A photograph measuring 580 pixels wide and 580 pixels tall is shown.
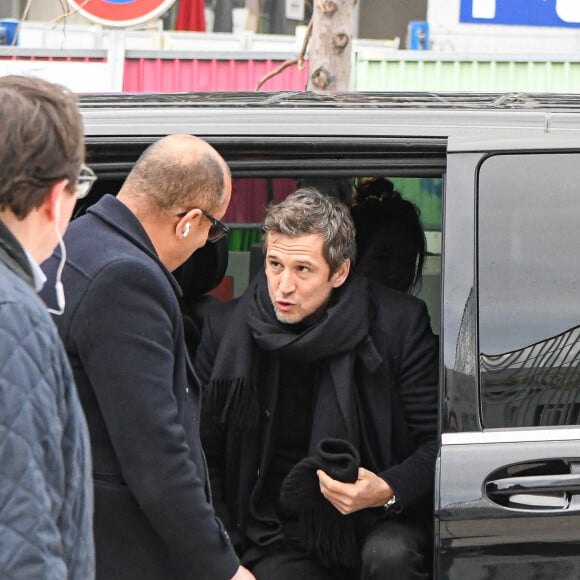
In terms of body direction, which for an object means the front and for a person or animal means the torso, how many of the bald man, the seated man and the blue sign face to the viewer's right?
1

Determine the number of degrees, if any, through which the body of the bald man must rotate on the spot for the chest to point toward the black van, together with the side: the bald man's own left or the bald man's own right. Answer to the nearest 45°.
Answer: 0° — they already face it

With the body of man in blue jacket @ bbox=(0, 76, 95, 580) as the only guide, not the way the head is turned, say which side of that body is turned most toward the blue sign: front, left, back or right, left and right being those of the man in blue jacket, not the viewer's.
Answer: front

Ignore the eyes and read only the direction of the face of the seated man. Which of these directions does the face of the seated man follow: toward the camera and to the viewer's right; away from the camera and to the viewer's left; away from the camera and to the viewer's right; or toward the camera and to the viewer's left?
toward the camera and to the viewer's left

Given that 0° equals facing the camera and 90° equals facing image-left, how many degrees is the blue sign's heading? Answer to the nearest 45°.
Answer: approximately 0°

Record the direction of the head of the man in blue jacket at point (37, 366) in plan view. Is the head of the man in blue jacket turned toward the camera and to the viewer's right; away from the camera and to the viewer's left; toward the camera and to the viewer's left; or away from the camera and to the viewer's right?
away from the camera and to the viewer's right

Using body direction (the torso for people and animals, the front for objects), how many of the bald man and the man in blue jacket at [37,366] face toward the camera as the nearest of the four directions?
0

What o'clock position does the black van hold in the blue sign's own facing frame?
The black van is roughly at 12 o'clock from the blue sign.

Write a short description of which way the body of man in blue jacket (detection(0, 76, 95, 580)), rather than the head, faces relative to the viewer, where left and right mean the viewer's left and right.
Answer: facing away from the viewer and to the right of the viewer

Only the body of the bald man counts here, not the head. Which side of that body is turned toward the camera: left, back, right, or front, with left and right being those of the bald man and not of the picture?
right

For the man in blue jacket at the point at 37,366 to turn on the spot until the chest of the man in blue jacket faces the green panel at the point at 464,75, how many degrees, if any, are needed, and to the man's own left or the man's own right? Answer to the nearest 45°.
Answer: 0° — they already face it

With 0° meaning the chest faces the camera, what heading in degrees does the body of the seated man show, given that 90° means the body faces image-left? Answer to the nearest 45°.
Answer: approximately 45°
